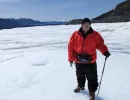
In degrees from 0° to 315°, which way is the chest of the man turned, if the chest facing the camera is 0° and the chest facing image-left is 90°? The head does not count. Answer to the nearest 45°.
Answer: approximately 0°
